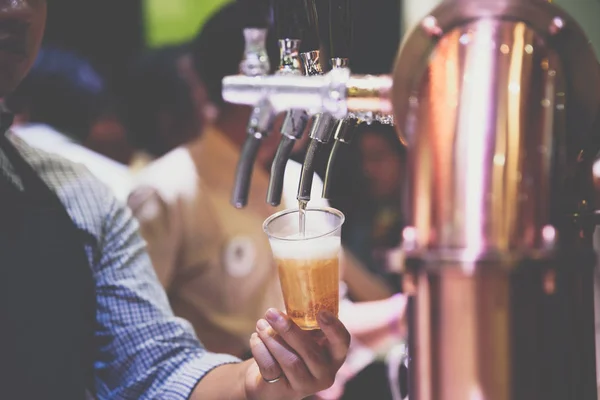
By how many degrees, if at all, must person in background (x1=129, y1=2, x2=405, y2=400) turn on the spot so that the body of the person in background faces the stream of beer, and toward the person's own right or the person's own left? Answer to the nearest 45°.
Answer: approximately 45° to the person's own right

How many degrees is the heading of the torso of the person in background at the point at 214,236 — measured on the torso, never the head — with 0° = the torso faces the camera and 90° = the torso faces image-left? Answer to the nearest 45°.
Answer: approximately 315°

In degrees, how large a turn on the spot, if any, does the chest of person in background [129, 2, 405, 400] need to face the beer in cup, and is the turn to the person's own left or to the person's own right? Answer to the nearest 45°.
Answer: approximately 45° to the person's own right

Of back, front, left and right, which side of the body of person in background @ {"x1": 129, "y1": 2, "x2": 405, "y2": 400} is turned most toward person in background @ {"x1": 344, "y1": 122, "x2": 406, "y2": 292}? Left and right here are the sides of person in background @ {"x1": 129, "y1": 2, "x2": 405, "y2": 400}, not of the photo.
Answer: left
